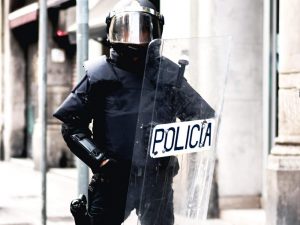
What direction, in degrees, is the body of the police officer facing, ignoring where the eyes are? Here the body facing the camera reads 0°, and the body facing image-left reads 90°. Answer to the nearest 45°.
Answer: approximately 0°
